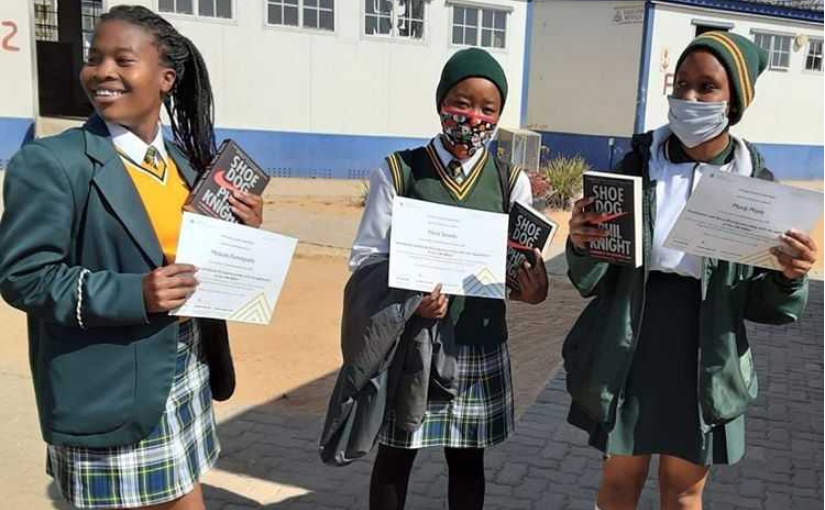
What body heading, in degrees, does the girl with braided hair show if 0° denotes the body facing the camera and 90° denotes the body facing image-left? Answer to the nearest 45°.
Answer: approximately 315°

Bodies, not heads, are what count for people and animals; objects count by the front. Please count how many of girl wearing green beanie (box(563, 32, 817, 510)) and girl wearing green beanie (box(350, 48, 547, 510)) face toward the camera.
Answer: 2

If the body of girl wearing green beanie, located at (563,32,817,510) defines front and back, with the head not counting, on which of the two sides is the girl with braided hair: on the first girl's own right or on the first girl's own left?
on the first girl's own right

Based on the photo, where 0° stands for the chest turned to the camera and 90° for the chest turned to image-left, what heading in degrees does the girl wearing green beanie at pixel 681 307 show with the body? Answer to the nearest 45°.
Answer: approximately 0°

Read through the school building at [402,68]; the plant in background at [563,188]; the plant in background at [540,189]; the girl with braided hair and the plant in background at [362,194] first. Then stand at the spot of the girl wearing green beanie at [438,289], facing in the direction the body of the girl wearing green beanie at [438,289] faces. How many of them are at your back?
4

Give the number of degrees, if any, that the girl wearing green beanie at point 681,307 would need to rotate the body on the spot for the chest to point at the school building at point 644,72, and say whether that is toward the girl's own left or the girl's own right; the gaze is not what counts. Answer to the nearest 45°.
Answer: approximately 180°

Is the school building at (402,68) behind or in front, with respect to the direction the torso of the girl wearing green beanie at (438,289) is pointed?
behind

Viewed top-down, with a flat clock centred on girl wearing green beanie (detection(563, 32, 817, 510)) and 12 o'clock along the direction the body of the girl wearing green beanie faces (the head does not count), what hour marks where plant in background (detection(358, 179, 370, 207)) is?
The plant in background is roughly at 5 o'clock from the girl wearing green beanie.

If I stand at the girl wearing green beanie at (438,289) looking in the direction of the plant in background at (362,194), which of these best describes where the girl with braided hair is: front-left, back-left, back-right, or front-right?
back-left

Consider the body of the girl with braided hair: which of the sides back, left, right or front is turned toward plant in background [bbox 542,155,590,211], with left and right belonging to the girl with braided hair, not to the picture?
left

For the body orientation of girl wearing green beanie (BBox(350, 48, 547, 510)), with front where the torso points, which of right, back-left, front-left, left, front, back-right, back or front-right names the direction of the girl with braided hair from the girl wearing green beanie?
front-right
